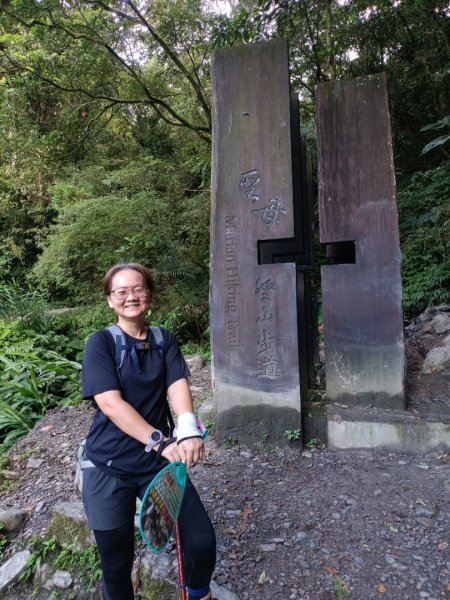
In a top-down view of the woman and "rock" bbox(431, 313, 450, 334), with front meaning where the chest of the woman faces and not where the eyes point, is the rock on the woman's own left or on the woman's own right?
on the woman's own left

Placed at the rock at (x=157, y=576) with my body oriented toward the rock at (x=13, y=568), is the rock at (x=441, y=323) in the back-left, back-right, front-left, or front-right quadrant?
back-right

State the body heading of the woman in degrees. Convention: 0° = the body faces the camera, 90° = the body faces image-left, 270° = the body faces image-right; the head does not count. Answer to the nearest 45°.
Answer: approximately 315°

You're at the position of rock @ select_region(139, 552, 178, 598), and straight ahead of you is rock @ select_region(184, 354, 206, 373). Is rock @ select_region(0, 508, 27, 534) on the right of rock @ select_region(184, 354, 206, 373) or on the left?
left

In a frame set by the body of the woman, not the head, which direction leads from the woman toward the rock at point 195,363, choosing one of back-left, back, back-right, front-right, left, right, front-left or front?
back-left

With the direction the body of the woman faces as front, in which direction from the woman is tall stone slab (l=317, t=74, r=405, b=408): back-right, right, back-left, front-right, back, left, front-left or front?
left

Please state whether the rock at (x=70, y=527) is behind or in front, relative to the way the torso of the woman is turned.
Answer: behind
